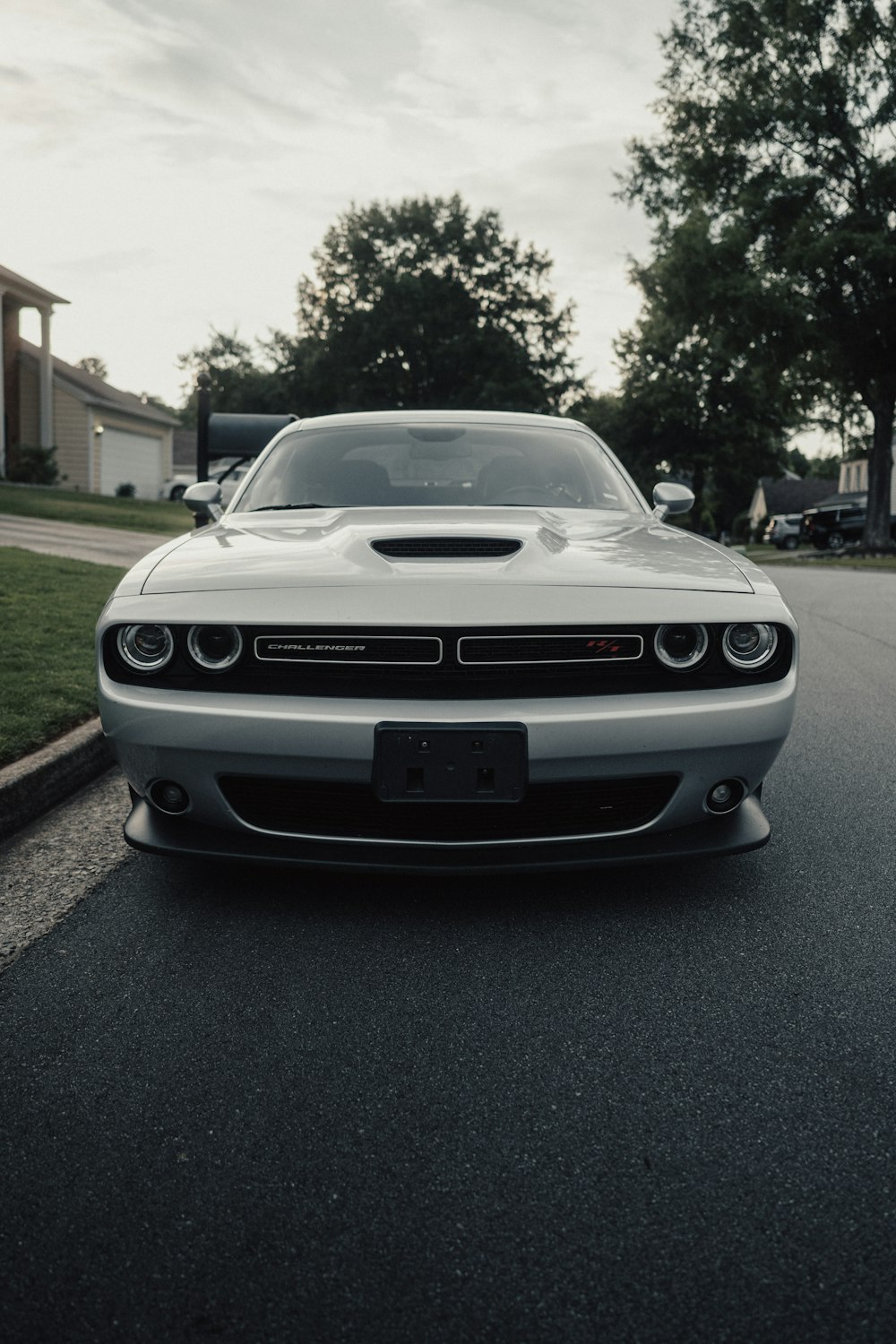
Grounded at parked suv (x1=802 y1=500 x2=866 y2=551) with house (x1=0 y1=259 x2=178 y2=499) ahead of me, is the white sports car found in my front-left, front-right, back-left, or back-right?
front-left

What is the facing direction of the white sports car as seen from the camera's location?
facing the viewer

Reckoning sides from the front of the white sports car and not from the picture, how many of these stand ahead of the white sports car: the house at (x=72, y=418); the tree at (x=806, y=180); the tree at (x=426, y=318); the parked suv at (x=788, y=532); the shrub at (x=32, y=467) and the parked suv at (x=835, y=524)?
0

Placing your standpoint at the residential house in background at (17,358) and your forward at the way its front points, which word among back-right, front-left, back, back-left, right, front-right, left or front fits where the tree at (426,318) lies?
front-left

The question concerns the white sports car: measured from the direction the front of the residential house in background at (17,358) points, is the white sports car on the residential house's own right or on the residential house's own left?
on the residential house's own right

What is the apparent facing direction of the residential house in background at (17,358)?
to the viewer's right

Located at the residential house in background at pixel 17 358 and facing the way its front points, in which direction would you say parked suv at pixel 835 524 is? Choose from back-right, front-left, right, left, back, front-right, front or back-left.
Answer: front

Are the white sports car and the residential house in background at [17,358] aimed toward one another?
no

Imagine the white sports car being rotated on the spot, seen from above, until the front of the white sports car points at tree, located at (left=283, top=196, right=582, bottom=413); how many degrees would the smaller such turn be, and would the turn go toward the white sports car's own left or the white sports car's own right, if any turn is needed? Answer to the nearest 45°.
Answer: approximately 180°

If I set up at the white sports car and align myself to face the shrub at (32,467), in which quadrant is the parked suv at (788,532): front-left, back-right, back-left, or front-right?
front-right

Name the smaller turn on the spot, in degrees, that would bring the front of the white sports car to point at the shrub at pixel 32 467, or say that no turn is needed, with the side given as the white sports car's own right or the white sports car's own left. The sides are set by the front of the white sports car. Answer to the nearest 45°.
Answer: approximately 180°

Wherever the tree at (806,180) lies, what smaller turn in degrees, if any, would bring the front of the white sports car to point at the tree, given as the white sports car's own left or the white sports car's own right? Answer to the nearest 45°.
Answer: approximately 180°

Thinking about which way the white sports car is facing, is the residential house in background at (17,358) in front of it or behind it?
behind

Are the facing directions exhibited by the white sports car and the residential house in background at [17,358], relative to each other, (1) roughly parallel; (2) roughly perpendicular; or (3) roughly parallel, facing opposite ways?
roughly perpendicular

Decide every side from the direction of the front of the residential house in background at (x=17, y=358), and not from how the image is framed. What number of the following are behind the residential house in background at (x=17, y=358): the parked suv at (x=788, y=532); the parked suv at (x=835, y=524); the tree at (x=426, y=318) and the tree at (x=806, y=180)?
0

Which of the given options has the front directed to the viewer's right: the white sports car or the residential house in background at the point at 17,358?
the residential house in background

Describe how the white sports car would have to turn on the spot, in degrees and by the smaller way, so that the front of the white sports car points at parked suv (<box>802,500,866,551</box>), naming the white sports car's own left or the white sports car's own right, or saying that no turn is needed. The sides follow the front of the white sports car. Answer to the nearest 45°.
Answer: approximately 180°

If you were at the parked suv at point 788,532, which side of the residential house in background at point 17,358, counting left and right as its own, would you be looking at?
front
